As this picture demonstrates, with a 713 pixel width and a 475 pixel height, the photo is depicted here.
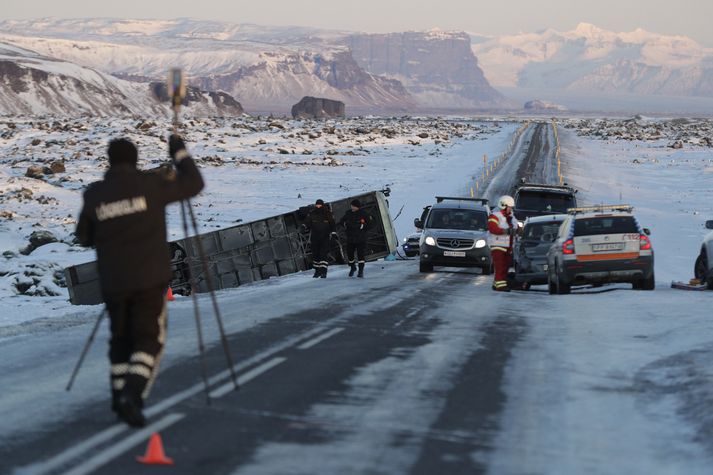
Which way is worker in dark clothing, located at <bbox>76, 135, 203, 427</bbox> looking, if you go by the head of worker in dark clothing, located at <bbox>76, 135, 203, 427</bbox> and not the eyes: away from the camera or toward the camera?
away from the camera

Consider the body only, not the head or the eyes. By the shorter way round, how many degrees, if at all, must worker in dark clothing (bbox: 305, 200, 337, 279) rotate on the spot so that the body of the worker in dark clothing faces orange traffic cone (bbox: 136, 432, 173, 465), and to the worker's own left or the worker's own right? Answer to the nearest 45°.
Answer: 0° — they already face it

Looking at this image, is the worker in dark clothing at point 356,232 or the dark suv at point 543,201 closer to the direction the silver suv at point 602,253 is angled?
the dark suv

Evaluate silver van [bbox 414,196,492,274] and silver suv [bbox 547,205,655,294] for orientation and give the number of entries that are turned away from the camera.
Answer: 1

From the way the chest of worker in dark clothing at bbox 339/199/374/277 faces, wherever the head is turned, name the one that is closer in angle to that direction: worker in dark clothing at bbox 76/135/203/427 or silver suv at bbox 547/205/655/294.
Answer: the worker in dark clothing

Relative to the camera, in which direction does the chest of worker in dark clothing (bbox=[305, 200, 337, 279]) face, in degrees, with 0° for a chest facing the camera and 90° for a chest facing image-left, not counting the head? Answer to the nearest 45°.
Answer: approximately 0°

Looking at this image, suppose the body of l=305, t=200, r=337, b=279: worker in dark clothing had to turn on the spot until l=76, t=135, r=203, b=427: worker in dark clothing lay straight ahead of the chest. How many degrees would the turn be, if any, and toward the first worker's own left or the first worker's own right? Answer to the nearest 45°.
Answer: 0° — they already face them

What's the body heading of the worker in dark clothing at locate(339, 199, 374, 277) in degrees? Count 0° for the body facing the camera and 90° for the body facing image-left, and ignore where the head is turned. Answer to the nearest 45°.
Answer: approximately 0°

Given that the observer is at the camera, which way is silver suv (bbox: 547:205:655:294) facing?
facing away from the viewer

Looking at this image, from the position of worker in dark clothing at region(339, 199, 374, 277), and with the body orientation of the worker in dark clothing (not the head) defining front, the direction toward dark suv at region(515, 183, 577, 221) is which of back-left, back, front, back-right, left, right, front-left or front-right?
back-left

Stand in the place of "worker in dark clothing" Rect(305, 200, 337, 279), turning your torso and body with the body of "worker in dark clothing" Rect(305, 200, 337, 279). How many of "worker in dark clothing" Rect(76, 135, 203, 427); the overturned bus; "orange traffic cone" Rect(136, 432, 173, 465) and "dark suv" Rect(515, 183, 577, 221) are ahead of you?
2
